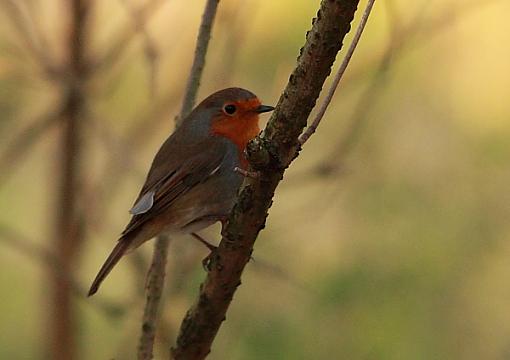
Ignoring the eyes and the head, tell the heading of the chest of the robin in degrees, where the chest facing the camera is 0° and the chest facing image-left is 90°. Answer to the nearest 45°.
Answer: approximately 270°
